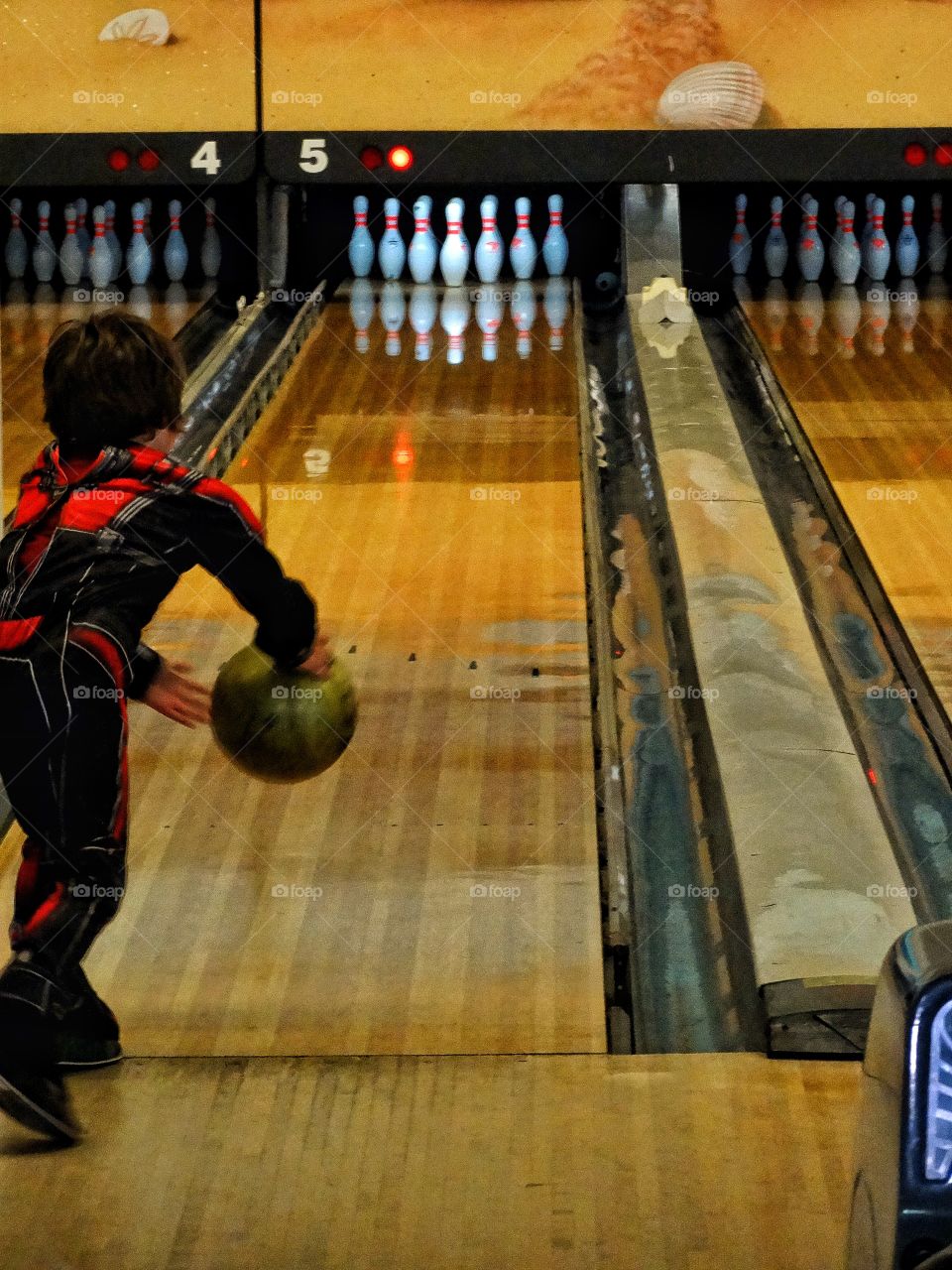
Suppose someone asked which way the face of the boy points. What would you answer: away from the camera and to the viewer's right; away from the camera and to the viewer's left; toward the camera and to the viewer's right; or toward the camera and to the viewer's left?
away from the camera and to the viewer's right

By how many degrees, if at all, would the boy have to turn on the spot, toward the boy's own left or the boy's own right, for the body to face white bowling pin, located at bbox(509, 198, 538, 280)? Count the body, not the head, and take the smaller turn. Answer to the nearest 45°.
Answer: approximately 45° to the boy's own left

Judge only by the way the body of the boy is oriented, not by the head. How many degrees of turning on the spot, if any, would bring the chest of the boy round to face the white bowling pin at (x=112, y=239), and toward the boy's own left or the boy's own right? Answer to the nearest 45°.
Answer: approximately 45° to the boy's own left

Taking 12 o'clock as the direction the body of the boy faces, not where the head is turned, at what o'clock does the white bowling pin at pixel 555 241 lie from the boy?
The white bowling pin is roughly at 11 o'clock from the boy.

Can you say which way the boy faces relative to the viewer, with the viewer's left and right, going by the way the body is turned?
facing away from the viewer and to the right of the viewer
